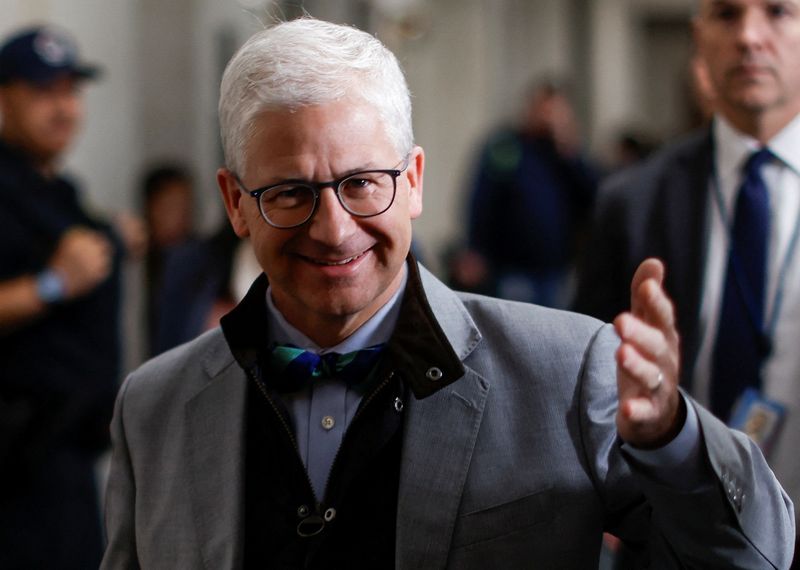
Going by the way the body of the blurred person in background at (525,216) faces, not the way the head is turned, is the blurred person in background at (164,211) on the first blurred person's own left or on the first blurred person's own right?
on the first blurred person's own right

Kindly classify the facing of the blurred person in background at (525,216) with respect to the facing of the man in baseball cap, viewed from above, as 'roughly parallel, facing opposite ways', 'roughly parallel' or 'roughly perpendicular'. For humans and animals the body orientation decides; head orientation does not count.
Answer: roughly perpendicular

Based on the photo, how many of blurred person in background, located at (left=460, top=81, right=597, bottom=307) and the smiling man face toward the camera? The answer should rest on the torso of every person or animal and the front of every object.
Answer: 2

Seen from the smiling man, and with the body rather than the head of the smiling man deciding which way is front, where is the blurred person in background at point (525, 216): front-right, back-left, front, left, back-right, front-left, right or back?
back

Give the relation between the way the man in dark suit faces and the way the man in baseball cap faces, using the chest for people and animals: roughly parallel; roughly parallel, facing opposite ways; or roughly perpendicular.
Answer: roughly perpendicular

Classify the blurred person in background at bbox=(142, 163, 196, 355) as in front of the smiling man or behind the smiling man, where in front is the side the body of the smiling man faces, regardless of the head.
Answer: behind
